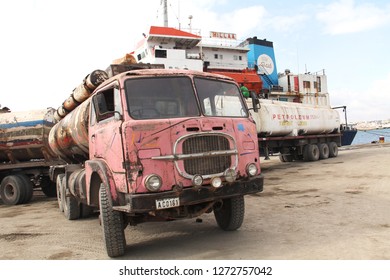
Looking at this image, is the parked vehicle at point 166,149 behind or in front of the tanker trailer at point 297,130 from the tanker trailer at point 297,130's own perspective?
in front

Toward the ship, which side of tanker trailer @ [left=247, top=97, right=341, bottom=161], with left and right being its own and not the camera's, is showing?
right

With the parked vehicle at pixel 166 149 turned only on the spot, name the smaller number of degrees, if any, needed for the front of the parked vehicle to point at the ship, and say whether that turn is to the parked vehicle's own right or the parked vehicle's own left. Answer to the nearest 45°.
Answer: approximately 135° to the parked vehicle's own left

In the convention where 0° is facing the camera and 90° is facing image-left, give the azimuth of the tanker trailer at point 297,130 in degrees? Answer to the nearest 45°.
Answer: approximately 45°

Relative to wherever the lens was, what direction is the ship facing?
facing the viewer and to the left of the viewer

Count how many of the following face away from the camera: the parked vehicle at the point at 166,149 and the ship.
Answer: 0

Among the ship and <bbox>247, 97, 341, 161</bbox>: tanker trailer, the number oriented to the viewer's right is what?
0

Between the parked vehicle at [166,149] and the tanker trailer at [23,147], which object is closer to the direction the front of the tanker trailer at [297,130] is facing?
the tanker trailer

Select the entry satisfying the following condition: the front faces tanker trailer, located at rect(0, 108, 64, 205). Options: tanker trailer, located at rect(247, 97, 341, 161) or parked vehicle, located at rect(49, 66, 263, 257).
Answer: tanker trailer, located at rect(247, 97, 341, 161)

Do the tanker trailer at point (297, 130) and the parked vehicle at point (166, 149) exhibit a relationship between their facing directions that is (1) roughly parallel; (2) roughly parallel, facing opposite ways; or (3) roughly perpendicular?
roughly perpendicular

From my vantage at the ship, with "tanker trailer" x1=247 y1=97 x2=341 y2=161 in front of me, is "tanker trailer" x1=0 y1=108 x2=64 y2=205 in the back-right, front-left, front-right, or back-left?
front-right

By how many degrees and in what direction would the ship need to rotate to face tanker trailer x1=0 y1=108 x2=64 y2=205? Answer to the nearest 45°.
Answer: approximately 45° to its left

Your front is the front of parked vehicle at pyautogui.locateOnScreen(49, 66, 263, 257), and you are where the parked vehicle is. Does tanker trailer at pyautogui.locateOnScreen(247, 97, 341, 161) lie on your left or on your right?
on your left

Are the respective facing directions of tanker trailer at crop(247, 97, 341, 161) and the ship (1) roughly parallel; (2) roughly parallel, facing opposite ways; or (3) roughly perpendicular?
roughly parallel

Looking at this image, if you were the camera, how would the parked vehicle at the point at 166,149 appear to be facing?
facing the viewer and to the right of the viewer

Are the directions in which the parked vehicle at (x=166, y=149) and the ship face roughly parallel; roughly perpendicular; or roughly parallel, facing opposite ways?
roughly perpendicular

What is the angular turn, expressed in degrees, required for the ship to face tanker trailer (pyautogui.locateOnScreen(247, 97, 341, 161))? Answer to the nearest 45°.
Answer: approximately 45° to its left
